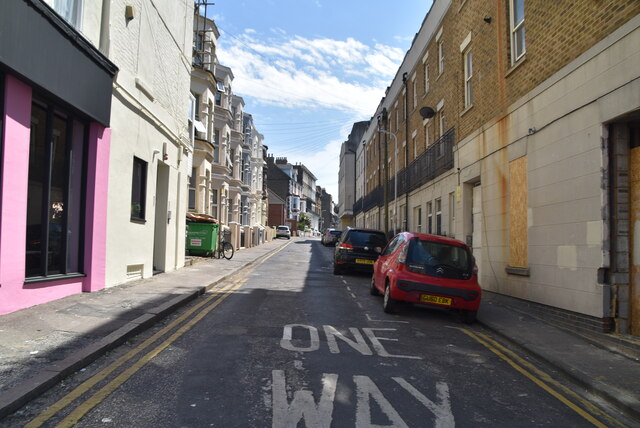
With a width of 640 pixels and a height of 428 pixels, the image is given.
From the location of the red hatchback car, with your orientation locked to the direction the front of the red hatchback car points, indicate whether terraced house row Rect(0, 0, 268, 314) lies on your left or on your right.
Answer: on your left

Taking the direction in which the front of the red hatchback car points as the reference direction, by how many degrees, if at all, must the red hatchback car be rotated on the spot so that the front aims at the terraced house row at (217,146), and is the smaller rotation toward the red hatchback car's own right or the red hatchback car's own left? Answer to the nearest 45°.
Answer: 0° — it already faces it

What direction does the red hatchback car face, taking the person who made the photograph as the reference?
facing away from the viewer and to the left of the viewer

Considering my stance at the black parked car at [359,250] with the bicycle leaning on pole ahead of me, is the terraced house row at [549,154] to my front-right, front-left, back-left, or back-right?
back-left

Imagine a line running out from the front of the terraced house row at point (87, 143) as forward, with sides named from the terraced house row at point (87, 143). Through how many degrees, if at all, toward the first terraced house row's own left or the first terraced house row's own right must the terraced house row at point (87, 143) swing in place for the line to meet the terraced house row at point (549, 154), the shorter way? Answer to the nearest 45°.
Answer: approximately 45° to the first terraced house row's own left

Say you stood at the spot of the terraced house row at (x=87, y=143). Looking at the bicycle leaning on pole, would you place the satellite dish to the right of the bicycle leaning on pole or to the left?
right

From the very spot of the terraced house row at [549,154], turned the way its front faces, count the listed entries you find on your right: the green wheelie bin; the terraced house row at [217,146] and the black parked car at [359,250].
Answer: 3

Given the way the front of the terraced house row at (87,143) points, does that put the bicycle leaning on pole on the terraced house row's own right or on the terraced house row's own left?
on the terraced house row's own left

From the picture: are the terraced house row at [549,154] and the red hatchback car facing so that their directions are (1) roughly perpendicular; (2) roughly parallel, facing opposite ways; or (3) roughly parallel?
roughly perpendicular

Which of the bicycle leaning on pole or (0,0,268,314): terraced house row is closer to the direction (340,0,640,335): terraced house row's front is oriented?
the terraced house row

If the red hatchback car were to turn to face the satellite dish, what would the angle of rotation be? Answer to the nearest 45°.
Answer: approximately 45° to its right
